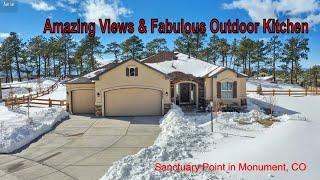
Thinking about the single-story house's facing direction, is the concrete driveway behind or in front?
in front

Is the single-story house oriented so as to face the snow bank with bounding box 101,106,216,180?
yes

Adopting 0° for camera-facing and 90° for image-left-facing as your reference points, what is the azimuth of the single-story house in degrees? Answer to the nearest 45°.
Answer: approximately 0°
